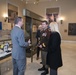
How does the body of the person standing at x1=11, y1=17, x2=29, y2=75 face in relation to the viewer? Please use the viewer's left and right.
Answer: facing away from the viewer and to the right of the viewer

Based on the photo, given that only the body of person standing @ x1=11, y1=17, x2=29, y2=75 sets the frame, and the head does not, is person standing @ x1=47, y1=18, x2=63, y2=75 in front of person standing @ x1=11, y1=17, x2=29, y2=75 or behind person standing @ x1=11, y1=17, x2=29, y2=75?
in front
